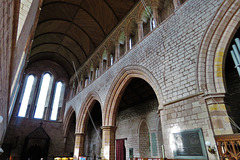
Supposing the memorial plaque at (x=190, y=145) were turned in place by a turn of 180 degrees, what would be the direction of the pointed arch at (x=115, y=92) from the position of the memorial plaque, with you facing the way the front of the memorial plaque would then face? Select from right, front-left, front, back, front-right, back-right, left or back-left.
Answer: left

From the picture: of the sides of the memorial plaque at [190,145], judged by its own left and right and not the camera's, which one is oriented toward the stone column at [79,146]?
right

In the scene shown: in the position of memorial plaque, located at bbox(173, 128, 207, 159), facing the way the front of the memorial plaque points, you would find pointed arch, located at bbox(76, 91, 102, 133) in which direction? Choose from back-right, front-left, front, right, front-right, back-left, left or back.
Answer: right

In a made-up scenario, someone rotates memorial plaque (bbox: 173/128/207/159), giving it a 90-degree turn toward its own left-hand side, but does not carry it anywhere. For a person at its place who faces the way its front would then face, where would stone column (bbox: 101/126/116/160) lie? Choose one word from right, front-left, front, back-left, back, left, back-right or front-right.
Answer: back

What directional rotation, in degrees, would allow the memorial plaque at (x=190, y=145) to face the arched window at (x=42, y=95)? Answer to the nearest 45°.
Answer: approximately 90° to its right

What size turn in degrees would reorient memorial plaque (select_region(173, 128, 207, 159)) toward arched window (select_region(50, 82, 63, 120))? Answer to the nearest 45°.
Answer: approximately 90° to its right

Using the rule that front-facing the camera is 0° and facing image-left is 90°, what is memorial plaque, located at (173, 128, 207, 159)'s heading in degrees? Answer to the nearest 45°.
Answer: approximately 45°

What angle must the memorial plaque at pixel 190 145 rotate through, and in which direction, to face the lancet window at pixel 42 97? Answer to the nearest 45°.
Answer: approximately 90° to its right
